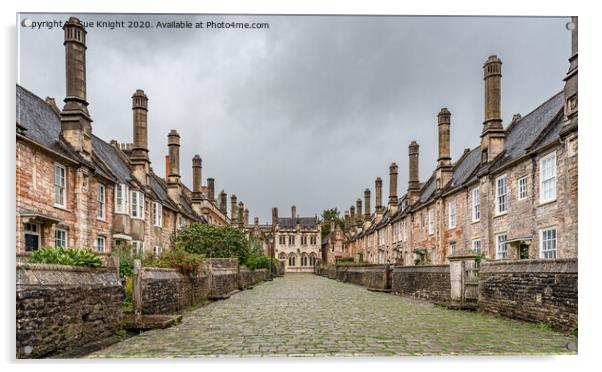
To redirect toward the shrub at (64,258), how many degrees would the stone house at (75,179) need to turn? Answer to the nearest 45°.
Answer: approximately 45° to its right

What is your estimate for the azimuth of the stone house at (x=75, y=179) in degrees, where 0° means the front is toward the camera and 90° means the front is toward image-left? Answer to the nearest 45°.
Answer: approximately 315°

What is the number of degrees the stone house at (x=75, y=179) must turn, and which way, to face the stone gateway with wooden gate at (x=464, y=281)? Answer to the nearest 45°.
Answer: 0° — it already faces it

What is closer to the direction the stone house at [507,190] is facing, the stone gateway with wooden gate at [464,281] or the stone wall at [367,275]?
the stone gateway with wooden gate

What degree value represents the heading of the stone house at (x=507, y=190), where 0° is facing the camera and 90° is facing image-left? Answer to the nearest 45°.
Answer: approximately 45°

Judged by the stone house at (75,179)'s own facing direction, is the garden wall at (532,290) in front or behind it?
in front

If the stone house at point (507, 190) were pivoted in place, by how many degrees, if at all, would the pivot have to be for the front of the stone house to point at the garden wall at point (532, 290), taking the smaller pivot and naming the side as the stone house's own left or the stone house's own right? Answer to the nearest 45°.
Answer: approximately 45° to the stone house's own left

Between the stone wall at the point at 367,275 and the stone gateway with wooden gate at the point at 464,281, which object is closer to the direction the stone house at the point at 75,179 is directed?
the stone gateway with wooden gate

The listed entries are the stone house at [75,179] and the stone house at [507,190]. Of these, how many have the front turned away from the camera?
0
